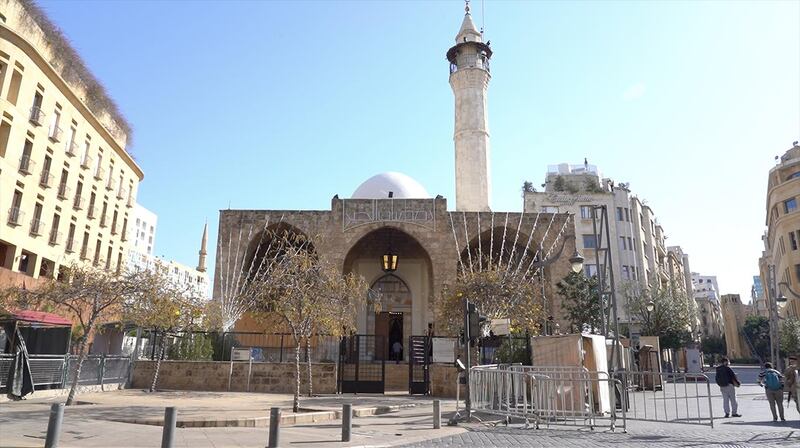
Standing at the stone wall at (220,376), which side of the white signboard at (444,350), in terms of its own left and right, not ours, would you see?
right

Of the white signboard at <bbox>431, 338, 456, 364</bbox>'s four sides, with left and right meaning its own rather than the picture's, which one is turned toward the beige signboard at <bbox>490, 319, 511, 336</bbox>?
left

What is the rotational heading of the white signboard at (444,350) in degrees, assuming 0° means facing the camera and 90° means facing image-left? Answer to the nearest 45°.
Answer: approximately 0°

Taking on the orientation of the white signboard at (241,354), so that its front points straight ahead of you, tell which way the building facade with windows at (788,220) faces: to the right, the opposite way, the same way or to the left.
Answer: to the right

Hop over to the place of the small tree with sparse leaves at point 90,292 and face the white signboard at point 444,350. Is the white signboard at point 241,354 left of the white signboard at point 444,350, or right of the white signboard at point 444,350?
left

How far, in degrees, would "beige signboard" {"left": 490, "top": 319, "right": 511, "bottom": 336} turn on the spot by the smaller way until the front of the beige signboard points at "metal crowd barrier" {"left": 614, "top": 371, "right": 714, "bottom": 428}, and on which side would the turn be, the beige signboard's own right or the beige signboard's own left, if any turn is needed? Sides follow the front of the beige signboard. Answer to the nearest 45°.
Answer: approximately 45° to the beige signboard's own left

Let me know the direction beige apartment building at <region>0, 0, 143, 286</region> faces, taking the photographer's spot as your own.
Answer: facing the viewer and to the right of the viewer

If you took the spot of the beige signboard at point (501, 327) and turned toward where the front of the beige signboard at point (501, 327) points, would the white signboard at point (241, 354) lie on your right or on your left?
on your right

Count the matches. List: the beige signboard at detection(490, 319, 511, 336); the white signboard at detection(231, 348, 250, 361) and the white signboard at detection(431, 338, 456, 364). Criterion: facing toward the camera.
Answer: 3

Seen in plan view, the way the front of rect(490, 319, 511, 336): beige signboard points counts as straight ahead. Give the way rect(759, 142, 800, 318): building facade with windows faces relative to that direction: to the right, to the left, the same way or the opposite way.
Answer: to the right

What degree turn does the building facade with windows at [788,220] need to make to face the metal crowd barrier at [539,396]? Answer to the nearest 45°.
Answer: approximately 45° to its left

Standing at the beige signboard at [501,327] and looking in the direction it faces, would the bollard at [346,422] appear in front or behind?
in front

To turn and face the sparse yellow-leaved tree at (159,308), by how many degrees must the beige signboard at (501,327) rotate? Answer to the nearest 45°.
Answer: approximately 90° to its right

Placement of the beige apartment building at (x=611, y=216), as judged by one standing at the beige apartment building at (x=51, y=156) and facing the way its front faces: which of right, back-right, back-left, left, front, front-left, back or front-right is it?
front-left
